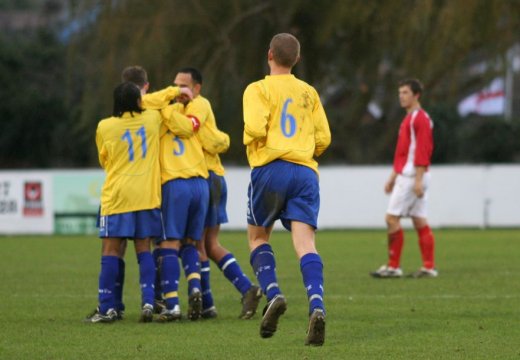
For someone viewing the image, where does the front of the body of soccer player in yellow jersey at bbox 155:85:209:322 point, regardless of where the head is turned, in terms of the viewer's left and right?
facing away from the viewer

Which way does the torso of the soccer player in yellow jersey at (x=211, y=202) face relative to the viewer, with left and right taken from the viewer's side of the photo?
facing to the left of the viewer

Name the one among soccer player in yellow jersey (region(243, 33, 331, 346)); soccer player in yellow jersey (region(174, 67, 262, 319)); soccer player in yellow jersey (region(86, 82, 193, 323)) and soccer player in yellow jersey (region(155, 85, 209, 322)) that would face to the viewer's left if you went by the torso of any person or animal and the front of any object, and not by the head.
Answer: soccer player in yellow jersey (region(174, 67, 262, 319))

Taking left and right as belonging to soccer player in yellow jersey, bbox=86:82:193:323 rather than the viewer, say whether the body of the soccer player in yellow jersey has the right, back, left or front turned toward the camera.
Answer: back

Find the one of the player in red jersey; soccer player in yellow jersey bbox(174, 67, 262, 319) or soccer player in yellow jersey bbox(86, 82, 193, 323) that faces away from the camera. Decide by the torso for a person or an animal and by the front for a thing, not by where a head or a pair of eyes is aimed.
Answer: soccer player in yellow jersey bbox(86, 82, 193, 323)

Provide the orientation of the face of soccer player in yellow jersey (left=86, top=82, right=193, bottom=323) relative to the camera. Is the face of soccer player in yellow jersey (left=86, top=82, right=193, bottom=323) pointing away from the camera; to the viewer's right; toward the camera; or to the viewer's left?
away from the camera

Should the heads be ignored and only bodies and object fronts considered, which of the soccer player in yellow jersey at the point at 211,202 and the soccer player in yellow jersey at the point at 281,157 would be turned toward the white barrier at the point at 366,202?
the soccer player in yellow jersey at the point at 281,157

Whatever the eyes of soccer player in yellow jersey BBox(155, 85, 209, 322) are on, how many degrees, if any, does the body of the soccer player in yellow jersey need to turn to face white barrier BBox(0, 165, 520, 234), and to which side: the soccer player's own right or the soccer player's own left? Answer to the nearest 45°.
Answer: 0° — they already face it

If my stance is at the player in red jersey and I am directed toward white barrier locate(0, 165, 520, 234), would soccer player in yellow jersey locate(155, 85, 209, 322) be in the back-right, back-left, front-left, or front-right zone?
back-left

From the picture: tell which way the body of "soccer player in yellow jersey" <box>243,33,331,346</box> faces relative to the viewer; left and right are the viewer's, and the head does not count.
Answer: facing away from the viewer

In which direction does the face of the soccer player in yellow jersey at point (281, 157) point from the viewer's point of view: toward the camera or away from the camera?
away from the camera

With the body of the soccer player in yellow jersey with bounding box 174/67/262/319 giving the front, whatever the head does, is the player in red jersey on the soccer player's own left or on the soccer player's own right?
on the soccer player's own right
